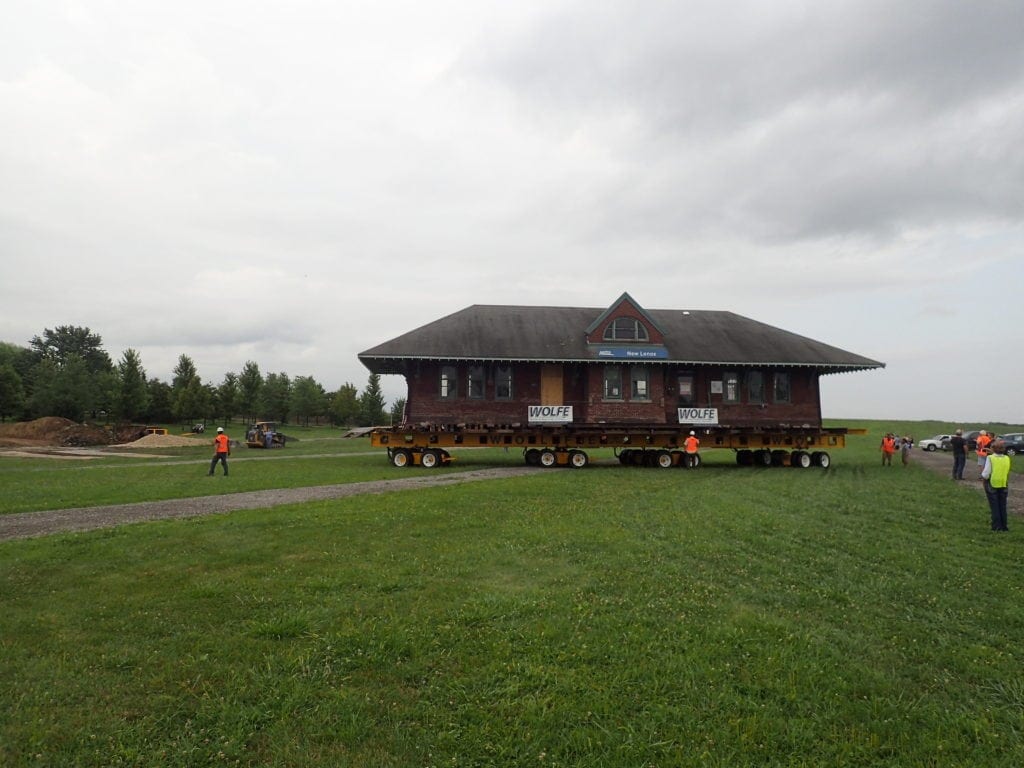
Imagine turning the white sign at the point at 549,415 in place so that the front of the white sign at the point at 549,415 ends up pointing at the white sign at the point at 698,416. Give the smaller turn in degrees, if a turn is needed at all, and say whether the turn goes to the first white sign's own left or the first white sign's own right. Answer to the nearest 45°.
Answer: approximately 90° to the first white sign's own left

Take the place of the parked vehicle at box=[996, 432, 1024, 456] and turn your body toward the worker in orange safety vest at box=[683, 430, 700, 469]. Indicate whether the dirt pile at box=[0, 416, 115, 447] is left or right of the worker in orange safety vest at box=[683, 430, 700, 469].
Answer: right

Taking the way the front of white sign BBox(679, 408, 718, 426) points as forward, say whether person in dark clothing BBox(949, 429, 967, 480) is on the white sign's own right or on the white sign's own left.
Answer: on the white sign's own left

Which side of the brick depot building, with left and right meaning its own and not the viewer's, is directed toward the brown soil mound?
right

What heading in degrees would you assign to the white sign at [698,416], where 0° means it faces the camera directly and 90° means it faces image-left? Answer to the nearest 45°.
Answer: approximately 0°

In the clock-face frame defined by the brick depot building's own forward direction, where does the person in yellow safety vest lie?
The person in yellow safety vest is roughly at 11 o'clock from the brick depot building.

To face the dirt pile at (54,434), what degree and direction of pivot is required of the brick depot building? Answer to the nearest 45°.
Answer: approximately 90° to its right

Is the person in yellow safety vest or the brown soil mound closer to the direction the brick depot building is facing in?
the person in yellow safety vest

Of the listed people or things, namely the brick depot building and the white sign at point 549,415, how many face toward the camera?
2

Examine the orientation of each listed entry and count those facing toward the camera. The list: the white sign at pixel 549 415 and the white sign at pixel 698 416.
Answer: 2
